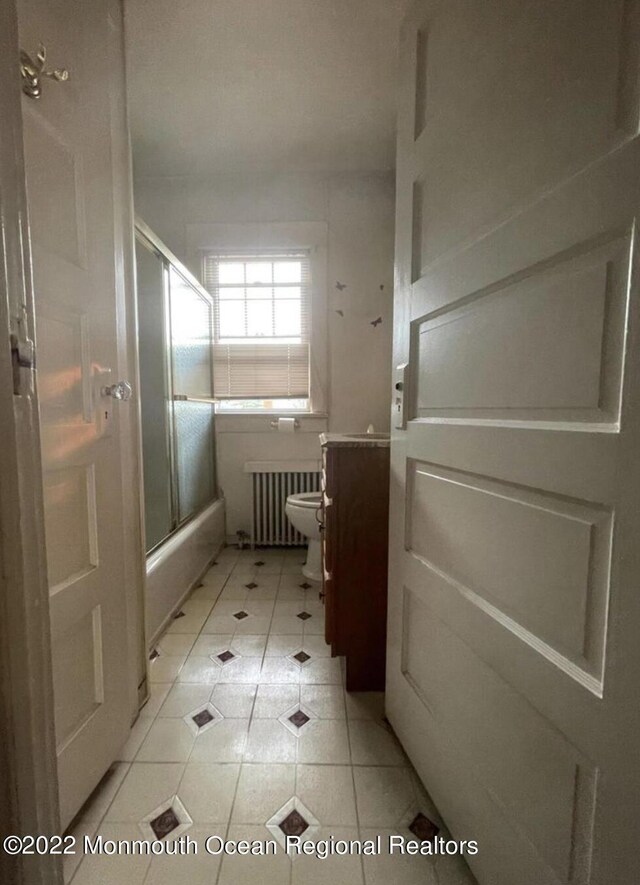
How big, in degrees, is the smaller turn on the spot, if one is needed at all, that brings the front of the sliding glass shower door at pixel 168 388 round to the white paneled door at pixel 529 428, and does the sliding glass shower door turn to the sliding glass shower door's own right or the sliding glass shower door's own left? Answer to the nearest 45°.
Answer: approximately 90° to the sliding glass shower door's own right

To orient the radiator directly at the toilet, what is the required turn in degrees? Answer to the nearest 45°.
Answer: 0° — it already faces it

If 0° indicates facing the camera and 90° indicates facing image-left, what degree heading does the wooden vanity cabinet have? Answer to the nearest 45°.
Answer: approximately 90°

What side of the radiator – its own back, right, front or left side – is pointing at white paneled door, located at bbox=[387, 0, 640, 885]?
front

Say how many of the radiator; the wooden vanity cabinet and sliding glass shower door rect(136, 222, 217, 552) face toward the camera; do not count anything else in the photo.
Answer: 1

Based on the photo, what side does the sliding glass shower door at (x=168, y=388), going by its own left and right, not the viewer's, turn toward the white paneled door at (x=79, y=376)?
right

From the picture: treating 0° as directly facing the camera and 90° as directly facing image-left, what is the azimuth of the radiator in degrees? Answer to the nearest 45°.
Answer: approximately 0°

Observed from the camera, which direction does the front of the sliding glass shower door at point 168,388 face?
facing to the right of the viewer

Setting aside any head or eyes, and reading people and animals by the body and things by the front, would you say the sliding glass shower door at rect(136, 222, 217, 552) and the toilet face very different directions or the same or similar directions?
very different directions

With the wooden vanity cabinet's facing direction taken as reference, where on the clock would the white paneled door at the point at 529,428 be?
The white paneled door is roughly at 8 o'clock from the wooden vanity cabinet.
